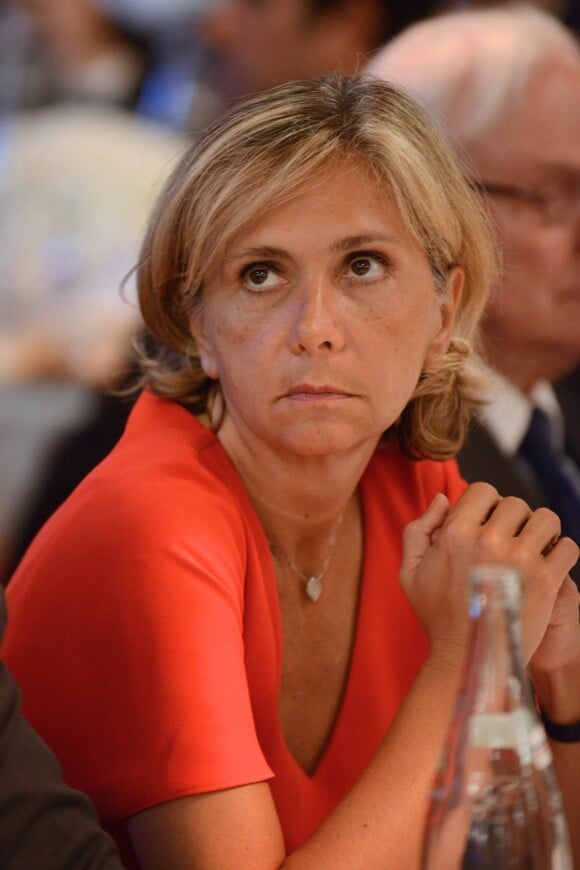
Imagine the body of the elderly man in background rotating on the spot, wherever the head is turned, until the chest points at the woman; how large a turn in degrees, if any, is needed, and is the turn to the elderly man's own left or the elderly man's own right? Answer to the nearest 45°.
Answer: approximately 45° to the elderly man's own right

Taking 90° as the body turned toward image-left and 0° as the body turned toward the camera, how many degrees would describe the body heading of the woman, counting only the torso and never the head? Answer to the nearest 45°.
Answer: approximately 315°

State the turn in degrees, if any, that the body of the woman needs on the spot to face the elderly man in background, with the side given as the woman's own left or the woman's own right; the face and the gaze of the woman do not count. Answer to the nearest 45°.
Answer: approximately 135° to the woman's own left

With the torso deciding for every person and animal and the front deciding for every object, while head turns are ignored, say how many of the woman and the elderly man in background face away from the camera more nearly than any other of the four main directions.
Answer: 0

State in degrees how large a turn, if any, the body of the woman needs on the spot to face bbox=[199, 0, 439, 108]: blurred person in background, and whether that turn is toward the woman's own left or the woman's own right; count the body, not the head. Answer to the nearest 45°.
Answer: approximately 135° to the woman's own left

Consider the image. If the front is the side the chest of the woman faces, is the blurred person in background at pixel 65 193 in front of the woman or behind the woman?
behind
